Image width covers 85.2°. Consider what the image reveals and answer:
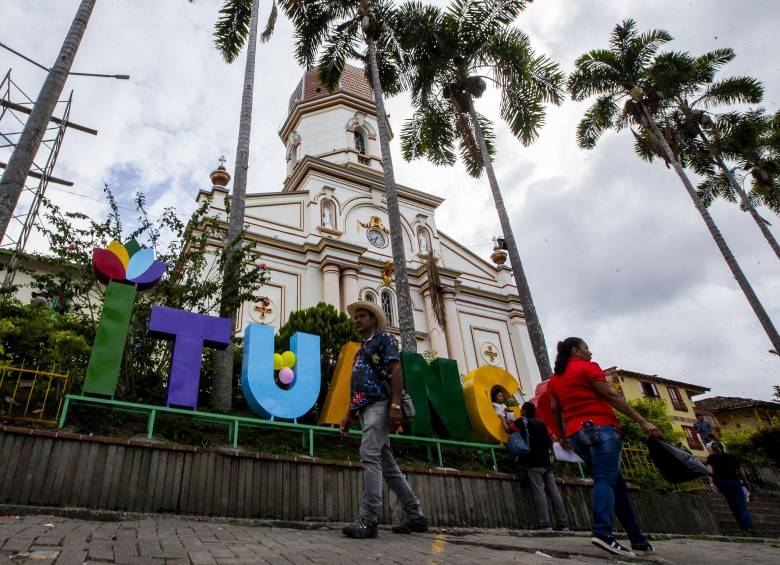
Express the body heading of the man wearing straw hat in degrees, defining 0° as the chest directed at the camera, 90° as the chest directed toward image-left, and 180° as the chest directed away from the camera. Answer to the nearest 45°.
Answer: approximately 45°

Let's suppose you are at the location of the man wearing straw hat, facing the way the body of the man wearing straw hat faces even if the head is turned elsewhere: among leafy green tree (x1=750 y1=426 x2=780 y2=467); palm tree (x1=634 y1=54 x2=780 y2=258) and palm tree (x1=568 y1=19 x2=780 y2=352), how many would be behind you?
3

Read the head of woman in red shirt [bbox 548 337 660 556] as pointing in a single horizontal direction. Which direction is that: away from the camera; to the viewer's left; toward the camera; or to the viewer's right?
to the viewer's right

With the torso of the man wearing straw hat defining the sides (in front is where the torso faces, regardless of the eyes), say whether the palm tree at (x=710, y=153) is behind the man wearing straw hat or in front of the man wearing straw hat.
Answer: behind

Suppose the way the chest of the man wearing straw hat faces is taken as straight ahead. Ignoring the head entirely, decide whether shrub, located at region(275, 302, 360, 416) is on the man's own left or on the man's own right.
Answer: on the man's own right

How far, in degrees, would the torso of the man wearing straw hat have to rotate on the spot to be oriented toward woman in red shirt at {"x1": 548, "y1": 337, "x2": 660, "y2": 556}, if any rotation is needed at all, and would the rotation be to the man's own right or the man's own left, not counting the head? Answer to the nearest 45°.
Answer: approximately 135° to the man's own left

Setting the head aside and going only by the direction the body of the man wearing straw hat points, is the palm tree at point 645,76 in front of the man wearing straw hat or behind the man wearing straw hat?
behind

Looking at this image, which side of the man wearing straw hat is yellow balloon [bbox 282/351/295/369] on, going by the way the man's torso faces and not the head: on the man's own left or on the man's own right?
on the man's own right

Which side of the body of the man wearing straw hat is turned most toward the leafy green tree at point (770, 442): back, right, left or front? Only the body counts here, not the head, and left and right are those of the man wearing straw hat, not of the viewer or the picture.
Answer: back
